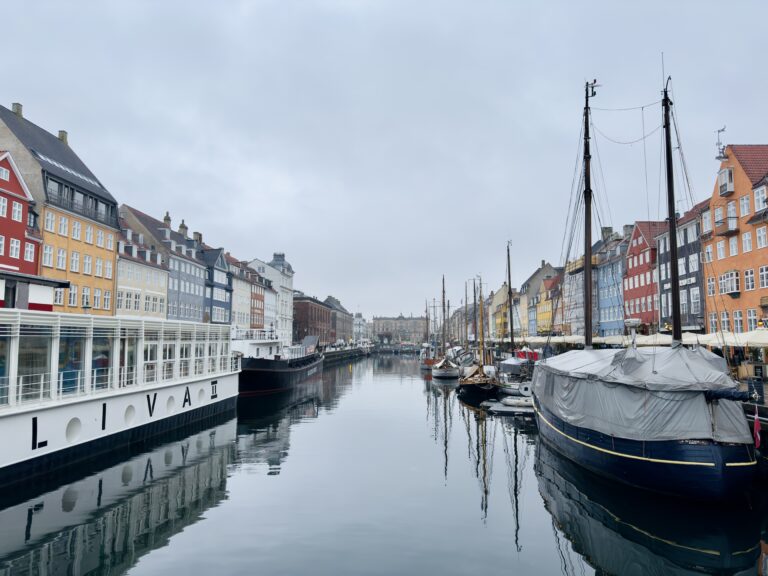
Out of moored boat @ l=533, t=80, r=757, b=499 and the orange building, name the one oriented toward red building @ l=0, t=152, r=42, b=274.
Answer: the orange building

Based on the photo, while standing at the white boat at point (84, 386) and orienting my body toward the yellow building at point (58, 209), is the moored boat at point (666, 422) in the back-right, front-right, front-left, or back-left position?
back-right

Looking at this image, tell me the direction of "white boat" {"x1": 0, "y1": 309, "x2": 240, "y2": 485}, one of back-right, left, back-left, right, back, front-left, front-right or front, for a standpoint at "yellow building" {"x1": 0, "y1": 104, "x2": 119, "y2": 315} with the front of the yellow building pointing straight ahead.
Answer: front-right

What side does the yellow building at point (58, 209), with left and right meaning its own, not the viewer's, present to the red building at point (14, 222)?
right

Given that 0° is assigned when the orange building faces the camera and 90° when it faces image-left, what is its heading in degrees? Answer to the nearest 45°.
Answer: approximately 45°

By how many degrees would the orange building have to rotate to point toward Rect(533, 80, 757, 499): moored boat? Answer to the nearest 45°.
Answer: approximately 45° to its left

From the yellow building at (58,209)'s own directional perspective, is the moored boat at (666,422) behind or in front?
in front

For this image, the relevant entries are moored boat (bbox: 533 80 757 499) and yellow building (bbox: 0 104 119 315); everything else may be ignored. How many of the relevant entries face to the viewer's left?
0

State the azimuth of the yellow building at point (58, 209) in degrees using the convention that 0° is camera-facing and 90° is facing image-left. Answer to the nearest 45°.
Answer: approximately 315°

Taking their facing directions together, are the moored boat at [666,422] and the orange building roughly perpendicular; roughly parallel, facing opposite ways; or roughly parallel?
roughly perpendicular

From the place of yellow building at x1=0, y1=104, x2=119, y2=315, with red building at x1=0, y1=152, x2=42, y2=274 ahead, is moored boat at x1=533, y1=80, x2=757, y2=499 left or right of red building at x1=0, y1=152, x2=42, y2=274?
left
